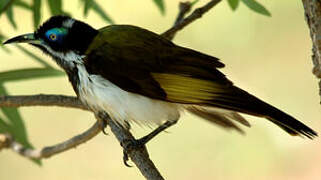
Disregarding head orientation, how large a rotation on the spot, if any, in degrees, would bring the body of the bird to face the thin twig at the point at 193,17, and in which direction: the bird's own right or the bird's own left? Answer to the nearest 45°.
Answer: approximately 135° to the bird's own right

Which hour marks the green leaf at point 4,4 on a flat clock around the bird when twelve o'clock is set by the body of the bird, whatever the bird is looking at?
The green leaf is roughly at 12 o'clock from the bird.

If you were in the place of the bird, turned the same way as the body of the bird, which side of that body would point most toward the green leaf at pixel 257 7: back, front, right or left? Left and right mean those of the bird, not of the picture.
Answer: back

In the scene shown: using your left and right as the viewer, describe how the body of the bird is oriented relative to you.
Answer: facing to the left of the viewer

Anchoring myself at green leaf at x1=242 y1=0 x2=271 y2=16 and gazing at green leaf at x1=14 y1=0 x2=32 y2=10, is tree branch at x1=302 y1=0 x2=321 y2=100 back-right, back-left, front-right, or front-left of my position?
back-left

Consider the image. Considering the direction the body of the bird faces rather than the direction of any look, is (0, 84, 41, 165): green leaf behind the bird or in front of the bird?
in front
